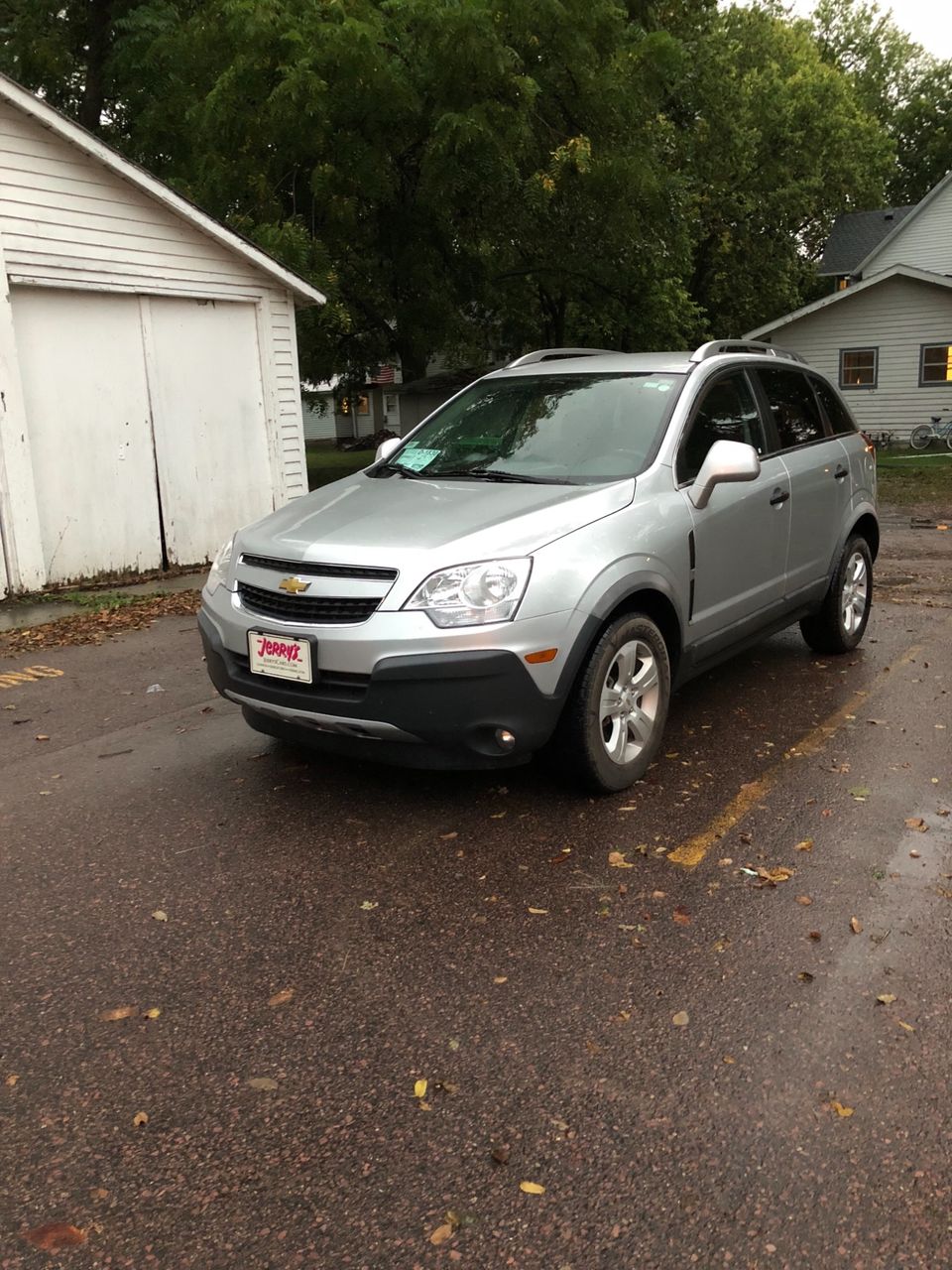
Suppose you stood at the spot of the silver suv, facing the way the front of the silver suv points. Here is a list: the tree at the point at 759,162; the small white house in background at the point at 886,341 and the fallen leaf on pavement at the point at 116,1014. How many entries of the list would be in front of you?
1

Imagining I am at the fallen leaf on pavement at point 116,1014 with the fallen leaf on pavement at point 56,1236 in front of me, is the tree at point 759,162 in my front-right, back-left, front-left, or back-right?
back-left

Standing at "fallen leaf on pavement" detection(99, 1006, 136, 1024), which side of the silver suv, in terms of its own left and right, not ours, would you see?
front

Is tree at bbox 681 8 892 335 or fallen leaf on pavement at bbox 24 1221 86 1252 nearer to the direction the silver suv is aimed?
the fallen leaf on pavement

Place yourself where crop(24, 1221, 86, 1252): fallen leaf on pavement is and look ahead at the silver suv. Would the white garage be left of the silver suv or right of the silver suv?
left

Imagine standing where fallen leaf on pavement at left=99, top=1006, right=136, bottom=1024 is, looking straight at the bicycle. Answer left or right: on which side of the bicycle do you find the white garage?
left

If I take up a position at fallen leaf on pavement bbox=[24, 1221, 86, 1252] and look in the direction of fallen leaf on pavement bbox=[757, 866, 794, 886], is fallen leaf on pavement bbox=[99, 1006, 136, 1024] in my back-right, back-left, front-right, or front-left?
front-left

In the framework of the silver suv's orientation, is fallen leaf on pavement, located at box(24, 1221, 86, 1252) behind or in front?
in front

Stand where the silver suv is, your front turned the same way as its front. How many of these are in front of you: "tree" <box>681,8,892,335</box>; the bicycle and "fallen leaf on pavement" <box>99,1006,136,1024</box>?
1

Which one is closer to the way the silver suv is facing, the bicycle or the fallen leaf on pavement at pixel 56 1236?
the fallen leaf on pavement

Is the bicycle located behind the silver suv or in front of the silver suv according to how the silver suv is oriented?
behind

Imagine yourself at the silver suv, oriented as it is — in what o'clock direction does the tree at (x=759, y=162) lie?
The tree is roughly at 5 o'clock from the silver suv.

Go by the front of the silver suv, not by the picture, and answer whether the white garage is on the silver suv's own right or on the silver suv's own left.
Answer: on the silver suv's own right

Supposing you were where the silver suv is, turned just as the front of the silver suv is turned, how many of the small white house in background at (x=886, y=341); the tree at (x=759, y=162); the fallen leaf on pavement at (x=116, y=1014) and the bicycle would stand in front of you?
1
